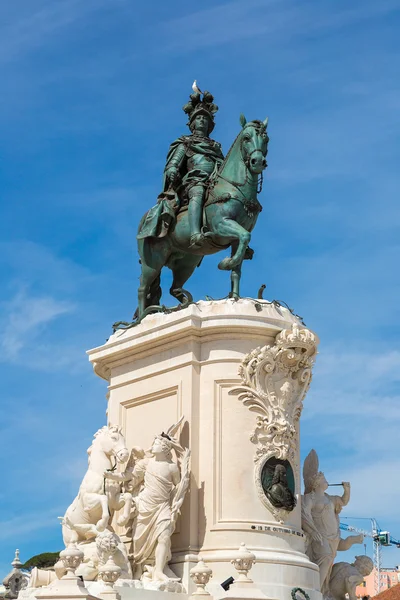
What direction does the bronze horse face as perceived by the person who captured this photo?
facing the viewer and to the right of the viewer
